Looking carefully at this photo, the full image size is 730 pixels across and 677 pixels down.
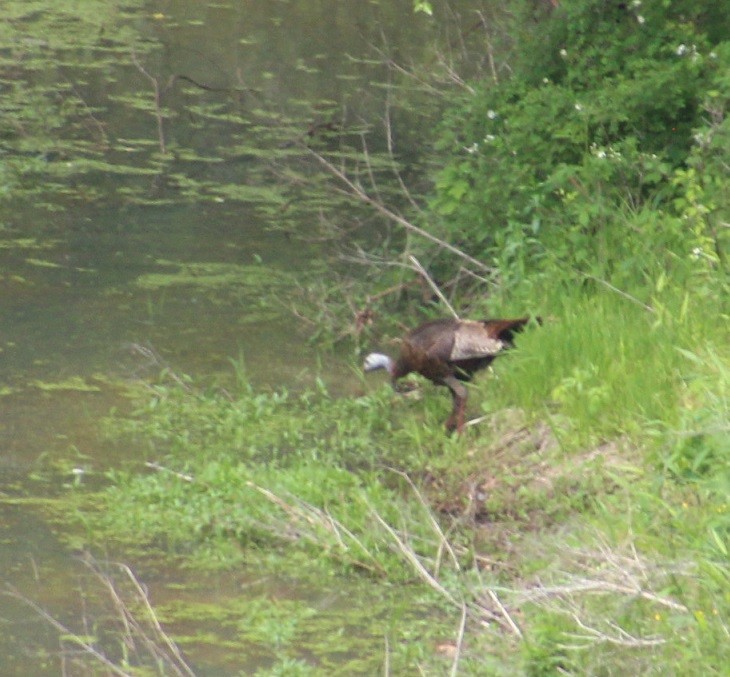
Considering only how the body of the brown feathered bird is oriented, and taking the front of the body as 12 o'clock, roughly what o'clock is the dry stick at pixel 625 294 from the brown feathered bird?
The dry stick is roughly at 6 o'clock from the brown feathered bird.

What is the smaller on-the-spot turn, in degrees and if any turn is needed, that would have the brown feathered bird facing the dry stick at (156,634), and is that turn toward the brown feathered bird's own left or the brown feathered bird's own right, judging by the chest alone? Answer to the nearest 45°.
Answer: approximately 90° to the brown feathered bird's own left

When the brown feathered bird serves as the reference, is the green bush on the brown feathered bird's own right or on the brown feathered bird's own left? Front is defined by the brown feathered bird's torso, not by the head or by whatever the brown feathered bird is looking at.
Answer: on the brown feathered bird's own right

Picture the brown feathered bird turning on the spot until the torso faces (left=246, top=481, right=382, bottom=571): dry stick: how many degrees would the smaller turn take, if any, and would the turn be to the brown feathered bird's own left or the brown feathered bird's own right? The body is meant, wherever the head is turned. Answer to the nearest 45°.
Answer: approximately 90° to the brown feathered bird's own left

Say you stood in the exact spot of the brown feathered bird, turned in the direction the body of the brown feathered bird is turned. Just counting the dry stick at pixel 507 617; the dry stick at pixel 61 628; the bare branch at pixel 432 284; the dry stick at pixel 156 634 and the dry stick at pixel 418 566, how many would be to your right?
1

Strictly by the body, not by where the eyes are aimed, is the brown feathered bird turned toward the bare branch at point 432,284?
no

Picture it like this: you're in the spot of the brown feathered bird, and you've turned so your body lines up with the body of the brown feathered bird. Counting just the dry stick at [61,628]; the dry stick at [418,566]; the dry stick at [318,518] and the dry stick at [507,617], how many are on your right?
0

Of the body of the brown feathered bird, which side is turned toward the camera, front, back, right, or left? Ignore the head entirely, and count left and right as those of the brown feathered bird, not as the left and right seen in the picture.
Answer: left

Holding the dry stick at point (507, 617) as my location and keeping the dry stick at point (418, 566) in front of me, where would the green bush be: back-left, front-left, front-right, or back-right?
front-right

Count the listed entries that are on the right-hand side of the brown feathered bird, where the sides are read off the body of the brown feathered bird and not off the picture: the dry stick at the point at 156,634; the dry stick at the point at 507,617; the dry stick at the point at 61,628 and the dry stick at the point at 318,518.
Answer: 0

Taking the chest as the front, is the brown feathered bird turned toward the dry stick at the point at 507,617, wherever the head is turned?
no

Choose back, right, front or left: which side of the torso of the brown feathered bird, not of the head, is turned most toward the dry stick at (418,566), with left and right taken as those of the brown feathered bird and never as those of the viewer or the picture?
left

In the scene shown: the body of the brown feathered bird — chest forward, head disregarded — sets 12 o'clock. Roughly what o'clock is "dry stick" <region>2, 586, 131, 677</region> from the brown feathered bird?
The dry stick is roughly at 10 o'clock from the brown feathered bird.
